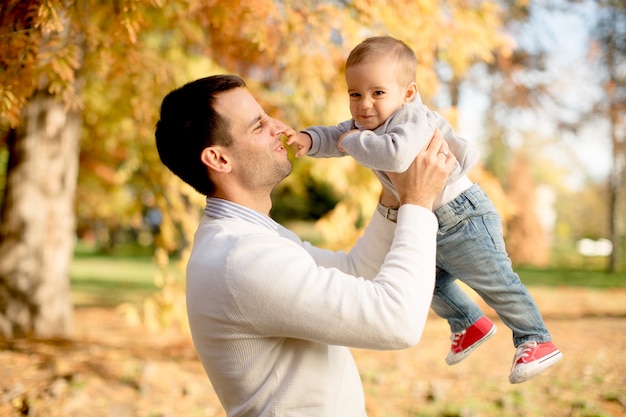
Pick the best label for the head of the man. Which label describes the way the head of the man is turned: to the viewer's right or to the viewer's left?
to the viewer's right

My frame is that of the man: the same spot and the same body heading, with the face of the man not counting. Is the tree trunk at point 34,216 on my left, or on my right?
on my left

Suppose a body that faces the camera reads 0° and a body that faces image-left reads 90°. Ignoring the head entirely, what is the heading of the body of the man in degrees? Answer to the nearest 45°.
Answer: approximately 270°
